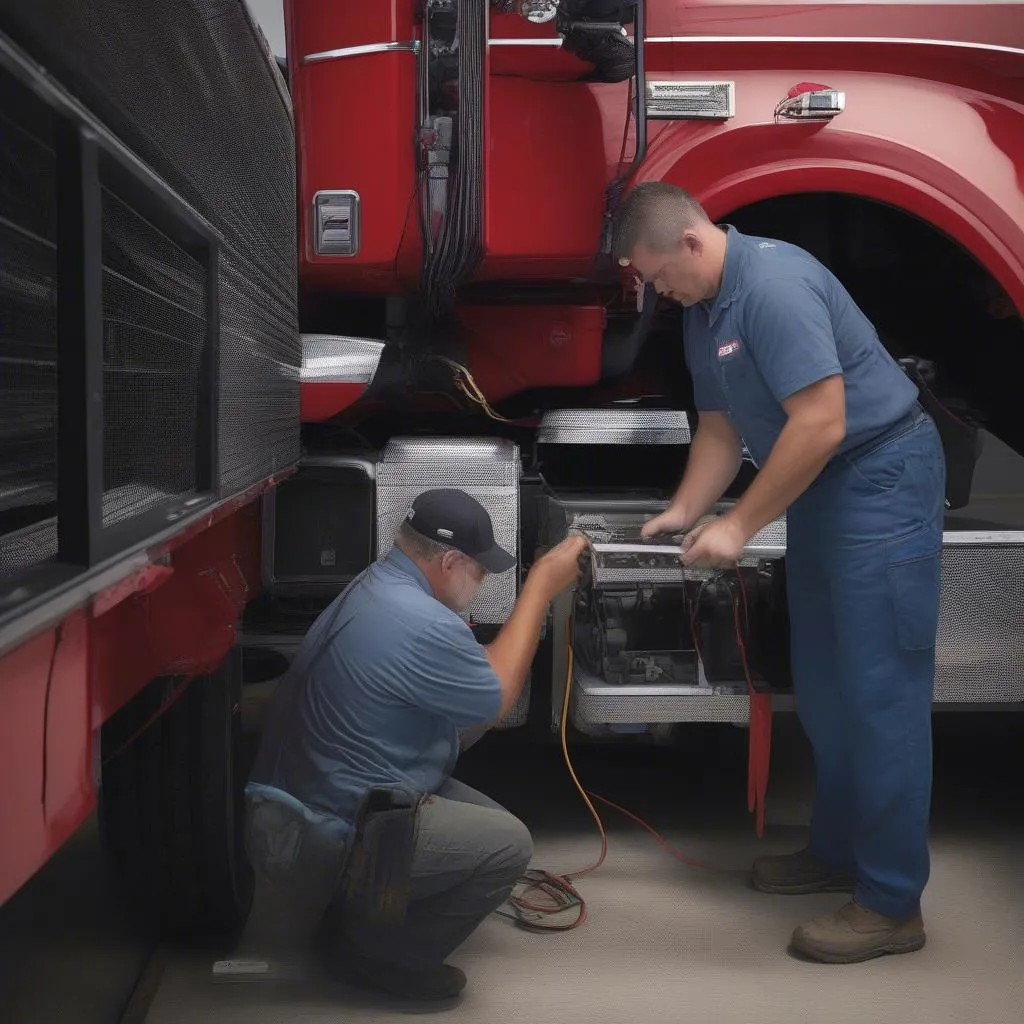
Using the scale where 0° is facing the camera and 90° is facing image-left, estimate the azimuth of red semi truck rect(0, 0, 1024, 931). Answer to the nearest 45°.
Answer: approximately 270°
